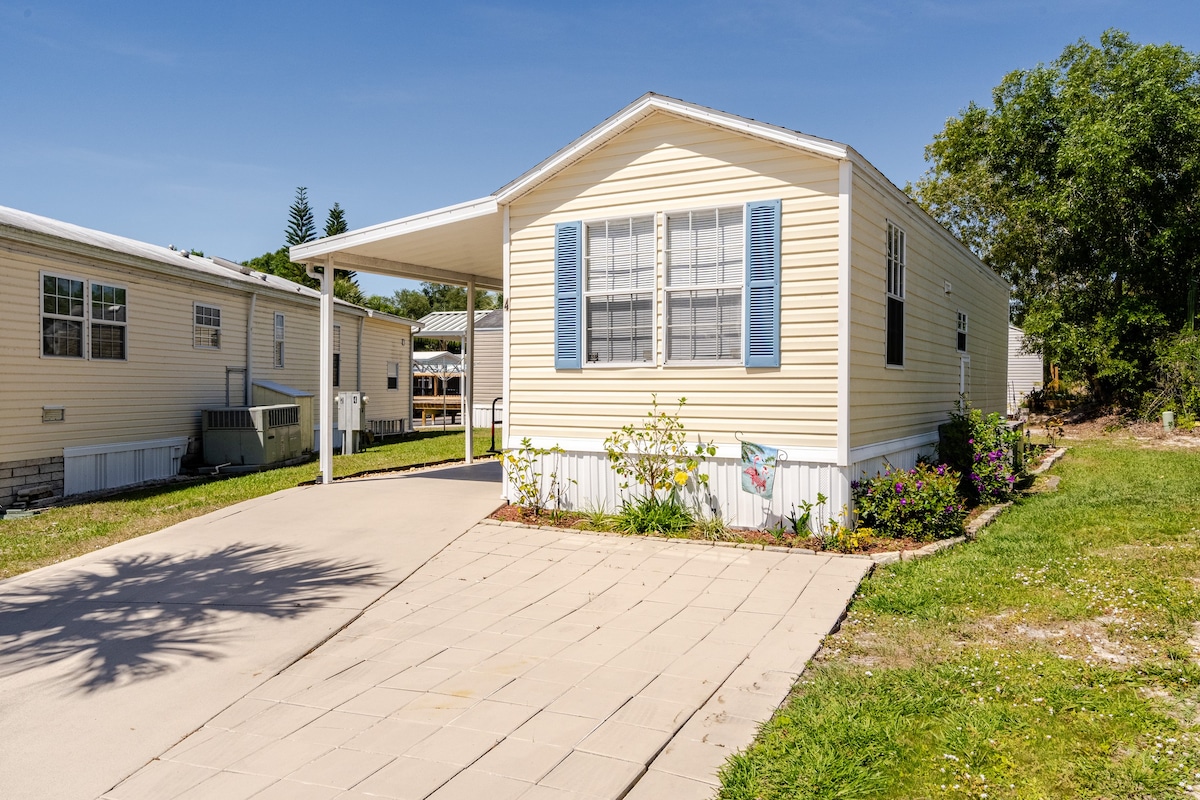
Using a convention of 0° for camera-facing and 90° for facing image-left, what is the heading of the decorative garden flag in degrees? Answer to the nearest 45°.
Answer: approximately 0°

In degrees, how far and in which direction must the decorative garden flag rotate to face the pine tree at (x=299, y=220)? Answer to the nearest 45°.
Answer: approximately 135° to its right

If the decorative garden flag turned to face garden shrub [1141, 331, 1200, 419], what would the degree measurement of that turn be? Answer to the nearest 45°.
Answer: approximately 135° to its left

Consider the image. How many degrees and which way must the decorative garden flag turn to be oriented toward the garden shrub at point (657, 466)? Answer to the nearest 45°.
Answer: approximately 90° to its right

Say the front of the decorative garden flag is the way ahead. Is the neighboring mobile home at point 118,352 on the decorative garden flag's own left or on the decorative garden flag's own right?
on the decorative garden flag's own right

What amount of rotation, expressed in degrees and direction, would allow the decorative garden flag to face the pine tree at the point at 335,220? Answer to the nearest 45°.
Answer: approximately 135° to its right

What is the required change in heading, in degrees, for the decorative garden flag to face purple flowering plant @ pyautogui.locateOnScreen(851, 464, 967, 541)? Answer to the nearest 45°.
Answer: approximately 90° to its left

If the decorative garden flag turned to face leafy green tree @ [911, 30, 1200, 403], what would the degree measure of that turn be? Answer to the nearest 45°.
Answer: approximately 135° to its left

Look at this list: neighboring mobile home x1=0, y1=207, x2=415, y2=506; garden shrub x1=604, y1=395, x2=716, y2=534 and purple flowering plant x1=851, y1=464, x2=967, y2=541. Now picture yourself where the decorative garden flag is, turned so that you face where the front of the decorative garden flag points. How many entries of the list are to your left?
1

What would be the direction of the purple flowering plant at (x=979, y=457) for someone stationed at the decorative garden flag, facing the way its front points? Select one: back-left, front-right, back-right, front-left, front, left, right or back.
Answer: back-left

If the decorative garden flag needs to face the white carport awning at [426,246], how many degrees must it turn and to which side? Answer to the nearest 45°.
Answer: approximately 135° to its right
